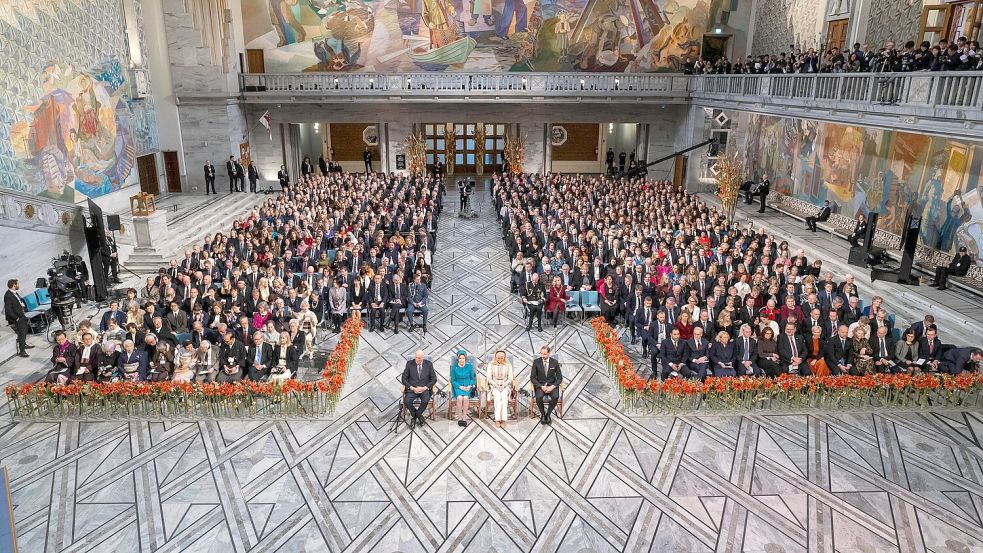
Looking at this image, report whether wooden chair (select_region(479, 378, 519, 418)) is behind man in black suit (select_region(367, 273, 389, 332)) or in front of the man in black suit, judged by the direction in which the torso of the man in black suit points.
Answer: in front

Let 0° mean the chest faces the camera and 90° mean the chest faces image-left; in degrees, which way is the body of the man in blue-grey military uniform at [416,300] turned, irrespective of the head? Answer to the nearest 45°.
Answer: approximately 0°

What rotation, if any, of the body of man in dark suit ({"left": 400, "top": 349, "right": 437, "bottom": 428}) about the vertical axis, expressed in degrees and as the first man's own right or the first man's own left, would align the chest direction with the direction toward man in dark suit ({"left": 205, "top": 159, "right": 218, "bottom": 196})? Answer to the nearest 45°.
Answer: approximately 135° to the first man's own right

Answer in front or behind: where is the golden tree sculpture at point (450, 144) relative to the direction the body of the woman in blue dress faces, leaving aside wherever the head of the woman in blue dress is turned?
behind

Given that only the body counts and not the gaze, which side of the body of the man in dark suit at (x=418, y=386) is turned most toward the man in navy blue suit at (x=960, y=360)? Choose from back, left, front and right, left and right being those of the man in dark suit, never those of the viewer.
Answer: left

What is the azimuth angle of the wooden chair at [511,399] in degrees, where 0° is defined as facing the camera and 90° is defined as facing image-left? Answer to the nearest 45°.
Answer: approximately 0°

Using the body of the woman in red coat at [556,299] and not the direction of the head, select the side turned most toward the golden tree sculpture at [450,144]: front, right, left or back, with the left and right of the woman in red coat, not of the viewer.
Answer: back

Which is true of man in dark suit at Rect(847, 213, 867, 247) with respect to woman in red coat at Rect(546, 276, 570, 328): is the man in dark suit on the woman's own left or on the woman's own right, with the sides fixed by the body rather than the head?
on the woman's own left

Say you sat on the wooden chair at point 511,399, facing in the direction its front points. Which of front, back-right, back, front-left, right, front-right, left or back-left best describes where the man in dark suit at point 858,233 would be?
back-left

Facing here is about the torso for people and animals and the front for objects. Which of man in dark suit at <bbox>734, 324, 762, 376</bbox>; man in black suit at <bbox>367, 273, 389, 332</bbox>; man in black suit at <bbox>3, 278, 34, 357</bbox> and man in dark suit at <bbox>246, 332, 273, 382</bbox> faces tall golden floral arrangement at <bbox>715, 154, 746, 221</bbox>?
the man in black suit at <bbox>3, 278, 34, 357</bbox>

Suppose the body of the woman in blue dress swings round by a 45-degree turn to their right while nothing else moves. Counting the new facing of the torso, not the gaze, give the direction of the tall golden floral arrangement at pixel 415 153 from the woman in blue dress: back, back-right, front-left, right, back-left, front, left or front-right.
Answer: back-right

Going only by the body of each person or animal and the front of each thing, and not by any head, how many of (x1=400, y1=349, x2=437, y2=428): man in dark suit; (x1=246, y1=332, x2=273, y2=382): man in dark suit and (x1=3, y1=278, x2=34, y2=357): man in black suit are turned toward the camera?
2

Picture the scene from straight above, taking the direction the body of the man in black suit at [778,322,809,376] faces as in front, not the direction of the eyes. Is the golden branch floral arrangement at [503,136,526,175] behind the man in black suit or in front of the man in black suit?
behind

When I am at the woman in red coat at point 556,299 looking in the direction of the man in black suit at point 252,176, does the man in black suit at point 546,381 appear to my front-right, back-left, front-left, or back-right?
back-left

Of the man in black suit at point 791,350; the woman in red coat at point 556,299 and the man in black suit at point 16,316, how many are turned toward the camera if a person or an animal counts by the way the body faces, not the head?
2

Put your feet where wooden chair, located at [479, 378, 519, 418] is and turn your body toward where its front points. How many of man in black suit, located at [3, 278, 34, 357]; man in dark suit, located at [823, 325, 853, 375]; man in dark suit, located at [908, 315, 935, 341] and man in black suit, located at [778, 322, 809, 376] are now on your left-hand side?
3

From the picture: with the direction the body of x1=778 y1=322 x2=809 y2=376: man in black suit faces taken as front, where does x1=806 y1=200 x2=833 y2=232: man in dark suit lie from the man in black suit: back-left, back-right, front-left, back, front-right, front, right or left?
back

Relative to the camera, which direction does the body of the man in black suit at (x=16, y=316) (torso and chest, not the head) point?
to the viewer's right
